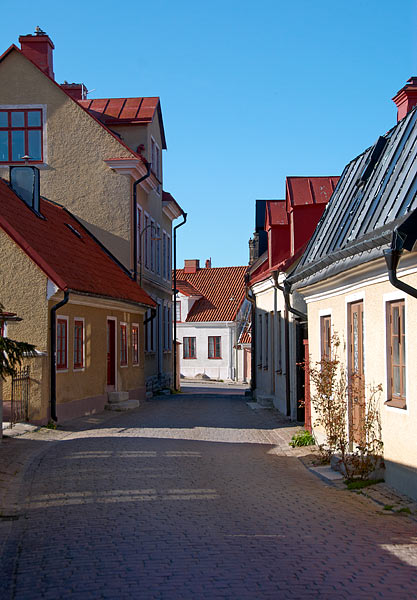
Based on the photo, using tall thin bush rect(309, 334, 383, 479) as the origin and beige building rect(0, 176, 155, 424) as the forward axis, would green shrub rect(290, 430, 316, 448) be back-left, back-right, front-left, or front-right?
front-right

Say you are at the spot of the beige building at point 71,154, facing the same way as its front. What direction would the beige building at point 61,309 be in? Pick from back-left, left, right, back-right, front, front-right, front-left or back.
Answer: right

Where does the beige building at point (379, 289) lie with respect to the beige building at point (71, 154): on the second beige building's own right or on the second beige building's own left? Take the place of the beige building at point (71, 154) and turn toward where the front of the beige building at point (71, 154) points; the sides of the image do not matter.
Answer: on the second beige building's own right

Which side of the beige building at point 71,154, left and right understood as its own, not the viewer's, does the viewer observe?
right

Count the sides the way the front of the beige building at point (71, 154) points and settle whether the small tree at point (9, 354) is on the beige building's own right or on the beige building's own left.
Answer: on the beige building's own right

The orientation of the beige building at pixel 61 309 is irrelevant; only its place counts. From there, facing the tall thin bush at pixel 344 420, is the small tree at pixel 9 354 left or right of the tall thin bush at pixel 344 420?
right
